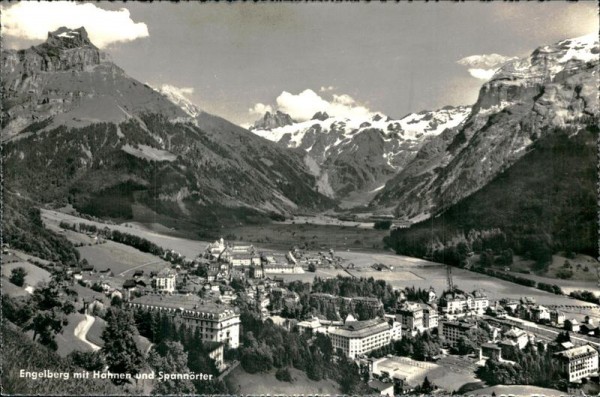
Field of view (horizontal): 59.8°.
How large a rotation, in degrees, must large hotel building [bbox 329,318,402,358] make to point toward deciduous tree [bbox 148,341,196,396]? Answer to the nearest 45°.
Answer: approximately 90° to its right

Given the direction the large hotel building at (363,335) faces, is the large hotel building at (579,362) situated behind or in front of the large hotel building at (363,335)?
in front

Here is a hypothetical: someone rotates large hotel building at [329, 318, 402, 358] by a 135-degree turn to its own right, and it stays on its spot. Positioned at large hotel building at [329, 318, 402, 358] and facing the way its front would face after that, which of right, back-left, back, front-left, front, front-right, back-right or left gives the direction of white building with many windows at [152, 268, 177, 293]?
front

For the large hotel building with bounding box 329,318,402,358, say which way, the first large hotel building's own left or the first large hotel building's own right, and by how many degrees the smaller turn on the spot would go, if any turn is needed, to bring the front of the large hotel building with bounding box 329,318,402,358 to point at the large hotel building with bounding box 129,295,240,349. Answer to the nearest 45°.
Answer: approximately 135° to the first large hotel building's own right

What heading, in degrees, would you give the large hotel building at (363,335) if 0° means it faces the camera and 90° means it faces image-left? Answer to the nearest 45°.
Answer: approximately 315°

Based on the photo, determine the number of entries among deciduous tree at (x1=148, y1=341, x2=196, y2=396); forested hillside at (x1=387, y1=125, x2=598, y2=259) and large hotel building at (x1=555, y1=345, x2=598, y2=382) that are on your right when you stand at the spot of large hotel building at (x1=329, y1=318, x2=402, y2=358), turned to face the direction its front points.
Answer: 1
